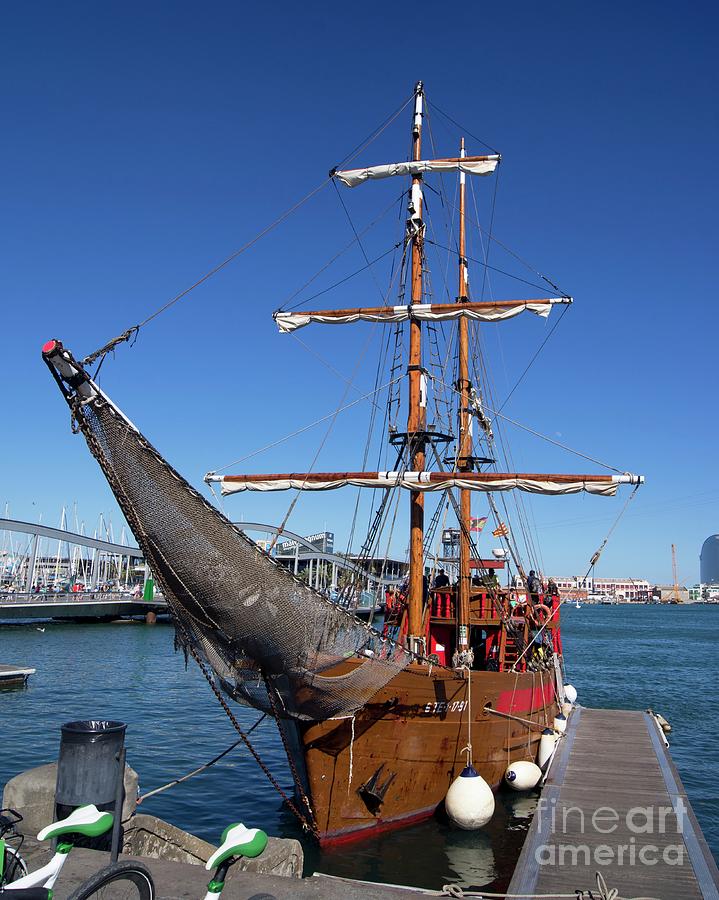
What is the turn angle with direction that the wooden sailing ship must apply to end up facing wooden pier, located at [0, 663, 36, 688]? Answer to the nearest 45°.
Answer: approximately 90° to its right

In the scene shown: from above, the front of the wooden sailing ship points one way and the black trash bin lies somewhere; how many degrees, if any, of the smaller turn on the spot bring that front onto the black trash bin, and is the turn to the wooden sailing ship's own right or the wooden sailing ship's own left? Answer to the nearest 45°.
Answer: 0° — it already faces it

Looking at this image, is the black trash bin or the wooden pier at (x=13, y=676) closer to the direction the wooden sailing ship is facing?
the black trash bin

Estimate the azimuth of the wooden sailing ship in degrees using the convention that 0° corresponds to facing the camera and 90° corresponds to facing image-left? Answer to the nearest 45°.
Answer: approximately 45°

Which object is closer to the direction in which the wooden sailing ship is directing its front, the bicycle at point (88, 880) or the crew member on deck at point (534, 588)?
the bicycle
